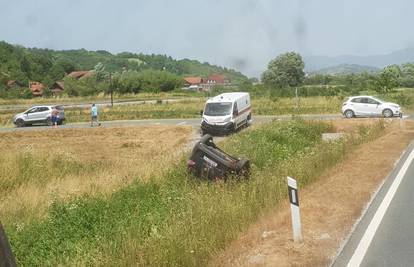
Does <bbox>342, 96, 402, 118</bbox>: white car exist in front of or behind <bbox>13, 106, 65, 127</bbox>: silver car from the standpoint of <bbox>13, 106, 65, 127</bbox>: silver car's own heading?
behind

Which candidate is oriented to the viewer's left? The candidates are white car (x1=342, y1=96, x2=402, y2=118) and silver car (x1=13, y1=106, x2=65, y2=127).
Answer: the silver car

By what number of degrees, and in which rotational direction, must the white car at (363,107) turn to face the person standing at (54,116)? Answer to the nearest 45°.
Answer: approximately 180°

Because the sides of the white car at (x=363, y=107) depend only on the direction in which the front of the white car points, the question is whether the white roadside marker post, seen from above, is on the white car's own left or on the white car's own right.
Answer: on the white car's own right

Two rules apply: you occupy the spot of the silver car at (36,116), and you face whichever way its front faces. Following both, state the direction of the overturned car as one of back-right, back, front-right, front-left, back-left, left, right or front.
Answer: left

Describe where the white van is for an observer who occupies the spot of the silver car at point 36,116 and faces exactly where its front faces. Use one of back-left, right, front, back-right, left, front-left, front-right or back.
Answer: back-left

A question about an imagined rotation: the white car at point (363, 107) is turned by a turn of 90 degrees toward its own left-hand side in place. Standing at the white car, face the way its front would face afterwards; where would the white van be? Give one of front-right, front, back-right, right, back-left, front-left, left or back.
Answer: back-left

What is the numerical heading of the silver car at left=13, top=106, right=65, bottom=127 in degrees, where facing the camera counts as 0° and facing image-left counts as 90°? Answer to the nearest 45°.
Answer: approximately 90°
